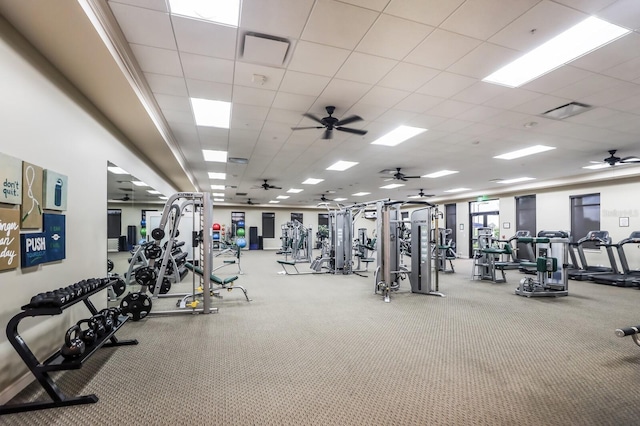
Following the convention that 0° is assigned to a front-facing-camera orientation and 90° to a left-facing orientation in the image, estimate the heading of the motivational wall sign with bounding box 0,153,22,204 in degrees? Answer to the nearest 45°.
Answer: approximately 315°

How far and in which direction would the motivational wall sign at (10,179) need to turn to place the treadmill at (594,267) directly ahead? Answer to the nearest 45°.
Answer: approximately 45° to its left

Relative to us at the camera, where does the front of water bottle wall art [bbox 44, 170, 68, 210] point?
facing the viewer and to the right of the viewer

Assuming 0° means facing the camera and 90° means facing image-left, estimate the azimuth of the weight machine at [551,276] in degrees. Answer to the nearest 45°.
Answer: approximately 90°

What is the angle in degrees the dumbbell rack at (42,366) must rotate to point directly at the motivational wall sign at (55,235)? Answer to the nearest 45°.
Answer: approximately 135° to its left

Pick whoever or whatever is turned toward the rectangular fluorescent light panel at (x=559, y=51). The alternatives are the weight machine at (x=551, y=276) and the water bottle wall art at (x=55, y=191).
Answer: the water bottle wall art

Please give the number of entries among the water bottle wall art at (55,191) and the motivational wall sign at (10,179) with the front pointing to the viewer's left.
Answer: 0
